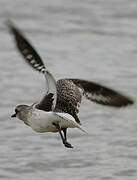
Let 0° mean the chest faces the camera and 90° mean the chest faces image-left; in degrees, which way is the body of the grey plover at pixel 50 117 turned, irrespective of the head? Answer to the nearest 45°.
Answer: approximately 90°
